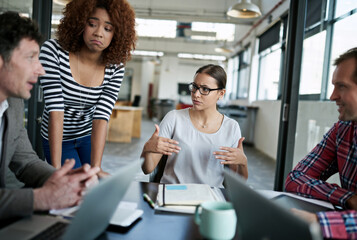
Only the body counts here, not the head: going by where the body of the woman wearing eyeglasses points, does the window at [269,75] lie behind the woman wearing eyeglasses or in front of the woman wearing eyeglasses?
behind

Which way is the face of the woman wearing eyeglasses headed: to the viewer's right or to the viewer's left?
to the viewer's left

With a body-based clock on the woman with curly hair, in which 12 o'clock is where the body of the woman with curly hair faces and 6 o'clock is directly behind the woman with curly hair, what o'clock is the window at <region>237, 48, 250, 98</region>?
The window is roughly at 7 o'clock from the woman with curly hair.

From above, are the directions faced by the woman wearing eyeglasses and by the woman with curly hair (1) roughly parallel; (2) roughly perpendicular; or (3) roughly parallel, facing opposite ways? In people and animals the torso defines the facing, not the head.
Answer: roughly parallel

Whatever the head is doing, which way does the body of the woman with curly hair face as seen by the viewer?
toward the camera

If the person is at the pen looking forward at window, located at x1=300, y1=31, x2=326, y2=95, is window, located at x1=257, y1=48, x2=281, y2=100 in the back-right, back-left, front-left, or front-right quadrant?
front-left

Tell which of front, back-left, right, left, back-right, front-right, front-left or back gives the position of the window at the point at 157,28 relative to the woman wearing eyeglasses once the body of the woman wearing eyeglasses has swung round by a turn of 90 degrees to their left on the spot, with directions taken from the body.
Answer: left

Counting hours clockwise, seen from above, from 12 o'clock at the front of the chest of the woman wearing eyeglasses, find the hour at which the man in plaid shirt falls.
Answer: The man in plaid shirt is roughly at 10 o'clock from the woman wearing eyeglasses.

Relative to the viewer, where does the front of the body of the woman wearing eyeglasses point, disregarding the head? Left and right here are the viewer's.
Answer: facing the viewer

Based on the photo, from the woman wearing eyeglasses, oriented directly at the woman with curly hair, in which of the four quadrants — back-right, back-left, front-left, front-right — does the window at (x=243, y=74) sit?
back-right

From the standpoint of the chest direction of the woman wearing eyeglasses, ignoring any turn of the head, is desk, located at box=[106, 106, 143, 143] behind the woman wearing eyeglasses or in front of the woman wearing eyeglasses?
behind

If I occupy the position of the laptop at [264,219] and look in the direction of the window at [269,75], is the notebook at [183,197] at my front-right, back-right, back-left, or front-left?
front-left

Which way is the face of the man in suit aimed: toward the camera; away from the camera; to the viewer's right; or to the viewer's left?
to the viewer's right

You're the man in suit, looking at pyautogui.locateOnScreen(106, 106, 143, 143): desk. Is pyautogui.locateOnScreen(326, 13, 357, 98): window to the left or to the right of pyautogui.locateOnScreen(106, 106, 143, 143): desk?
right

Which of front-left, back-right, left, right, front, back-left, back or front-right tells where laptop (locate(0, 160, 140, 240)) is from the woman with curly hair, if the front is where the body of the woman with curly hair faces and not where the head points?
front

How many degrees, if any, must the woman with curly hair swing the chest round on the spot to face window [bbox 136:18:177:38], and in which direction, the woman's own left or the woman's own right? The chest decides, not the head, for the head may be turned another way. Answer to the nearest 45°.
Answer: approximately 180°

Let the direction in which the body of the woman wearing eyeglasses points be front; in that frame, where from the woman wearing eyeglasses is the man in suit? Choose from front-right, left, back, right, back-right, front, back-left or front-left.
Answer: front-right

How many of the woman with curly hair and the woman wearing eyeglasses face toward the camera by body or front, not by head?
2
